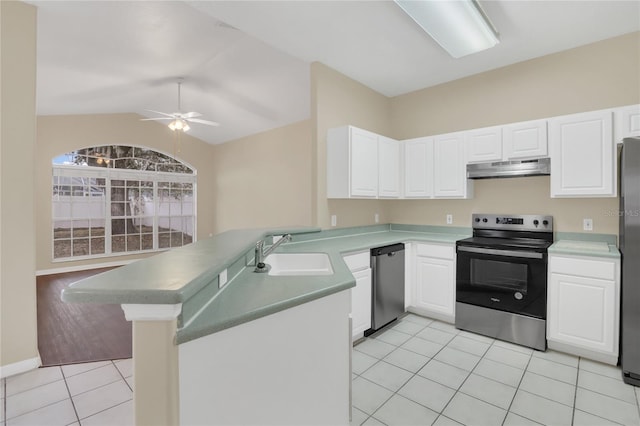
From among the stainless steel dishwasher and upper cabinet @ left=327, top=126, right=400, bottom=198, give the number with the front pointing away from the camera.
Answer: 0

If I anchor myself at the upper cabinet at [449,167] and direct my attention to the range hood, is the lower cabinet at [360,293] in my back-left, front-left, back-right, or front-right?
back-right

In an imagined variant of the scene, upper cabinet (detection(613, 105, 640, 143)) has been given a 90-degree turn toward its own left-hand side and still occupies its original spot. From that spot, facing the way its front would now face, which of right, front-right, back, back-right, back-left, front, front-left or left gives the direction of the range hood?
back

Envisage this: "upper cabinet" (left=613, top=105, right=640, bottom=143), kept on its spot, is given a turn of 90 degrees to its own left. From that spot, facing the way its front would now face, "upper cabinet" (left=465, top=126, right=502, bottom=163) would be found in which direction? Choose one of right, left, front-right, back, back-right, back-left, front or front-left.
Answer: back

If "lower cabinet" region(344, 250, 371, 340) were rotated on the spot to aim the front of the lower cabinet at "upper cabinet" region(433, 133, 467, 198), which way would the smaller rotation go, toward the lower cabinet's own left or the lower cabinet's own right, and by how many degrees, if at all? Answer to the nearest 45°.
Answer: approximately 90° to the lower cabinet's own left

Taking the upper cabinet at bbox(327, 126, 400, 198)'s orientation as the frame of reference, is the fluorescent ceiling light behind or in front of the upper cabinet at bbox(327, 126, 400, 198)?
in front

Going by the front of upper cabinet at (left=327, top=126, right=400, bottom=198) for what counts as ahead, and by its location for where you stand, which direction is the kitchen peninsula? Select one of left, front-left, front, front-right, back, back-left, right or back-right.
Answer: front-right

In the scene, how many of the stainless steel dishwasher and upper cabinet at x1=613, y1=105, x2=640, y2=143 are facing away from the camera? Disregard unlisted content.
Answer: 0

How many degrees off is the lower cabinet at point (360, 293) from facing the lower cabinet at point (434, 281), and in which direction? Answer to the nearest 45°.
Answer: approximately 90° to its left

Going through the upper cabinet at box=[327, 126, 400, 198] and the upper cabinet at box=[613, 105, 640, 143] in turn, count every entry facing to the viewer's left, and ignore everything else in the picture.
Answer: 0
